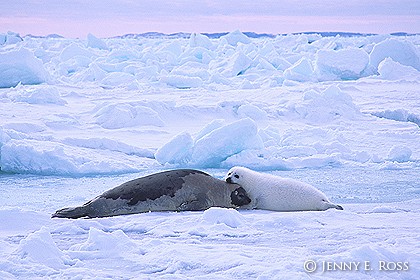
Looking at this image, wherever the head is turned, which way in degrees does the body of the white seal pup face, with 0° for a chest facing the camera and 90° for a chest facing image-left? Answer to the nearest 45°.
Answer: approximately 90°
